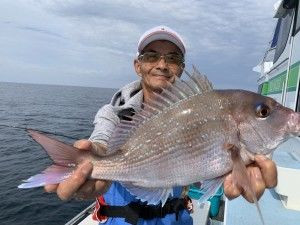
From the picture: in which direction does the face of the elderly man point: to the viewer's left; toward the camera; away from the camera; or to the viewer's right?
toward the camera

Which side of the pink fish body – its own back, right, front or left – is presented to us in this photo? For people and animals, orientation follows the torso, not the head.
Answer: right

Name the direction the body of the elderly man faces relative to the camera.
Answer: toward the camera
